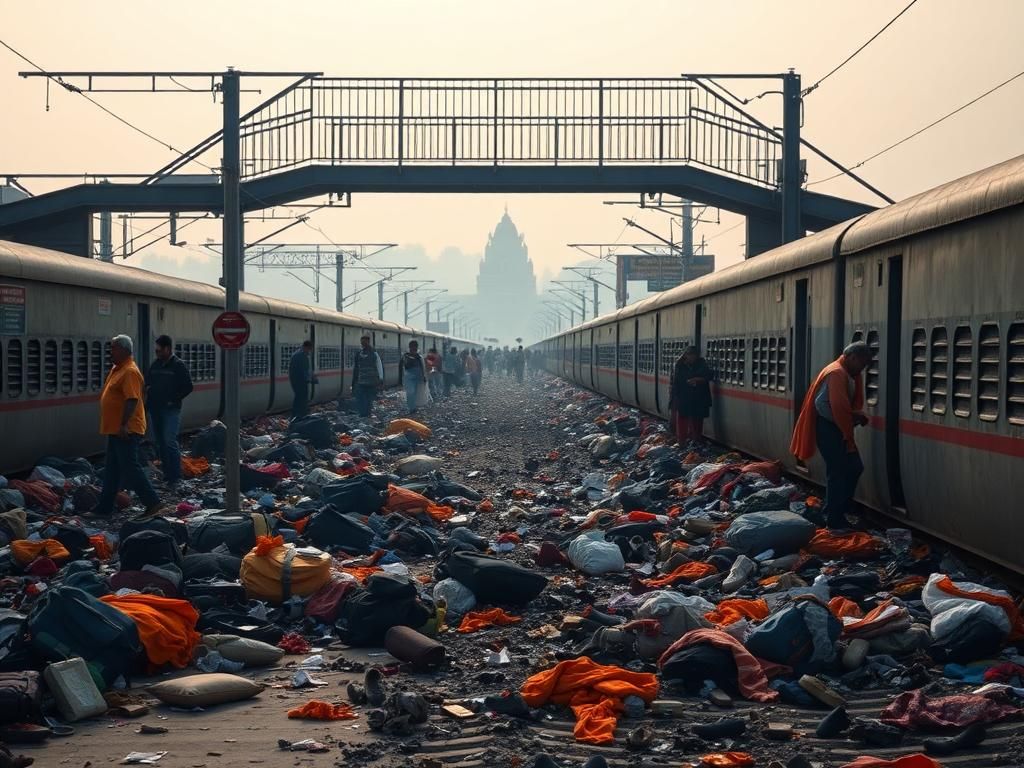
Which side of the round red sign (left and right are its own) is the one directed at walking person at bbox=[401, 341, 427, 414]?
back

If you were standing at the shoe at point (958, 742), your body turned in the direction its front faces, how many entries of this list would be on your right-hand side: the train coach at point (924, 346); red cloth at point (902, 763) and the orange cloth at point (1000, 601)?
2

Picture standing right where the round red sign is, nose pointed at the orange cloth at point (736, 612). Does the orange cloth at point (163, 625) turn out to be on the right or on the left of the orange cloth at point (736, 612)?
right

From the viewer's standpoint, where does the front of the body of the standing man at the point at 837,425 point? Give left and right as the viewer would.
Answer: facing to the right of the viewer

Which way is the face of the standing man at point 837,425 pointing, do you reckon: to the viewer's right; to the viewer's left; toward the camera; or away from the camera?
to the viewer's right

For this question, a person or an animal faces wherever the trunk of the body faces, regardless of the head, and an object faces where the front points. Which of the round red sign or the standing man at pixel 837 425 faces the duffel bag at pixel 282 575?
the round red sign

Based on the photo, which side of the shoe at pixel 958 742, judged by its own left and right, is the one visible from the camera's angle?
left

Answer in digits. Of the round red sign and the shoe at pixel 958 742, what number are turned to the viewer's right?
0

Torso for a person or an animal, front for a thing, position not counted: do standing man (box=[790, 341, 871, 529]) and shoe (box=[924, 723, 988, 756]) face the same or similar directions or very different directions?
very different directions

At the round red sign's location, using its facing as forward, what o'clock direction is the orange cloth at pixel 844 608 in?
The orange cloth is roughly at 11 o'clock from the round red sign.

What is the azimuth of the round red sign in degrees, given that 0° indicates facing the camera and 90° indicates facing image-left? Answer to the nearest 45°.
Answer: approximately 0°

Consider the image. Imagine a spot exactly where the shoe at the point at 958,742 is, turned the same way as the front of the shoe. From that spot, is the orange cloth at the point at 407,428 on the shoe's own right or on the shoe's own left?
on the shoe's own right

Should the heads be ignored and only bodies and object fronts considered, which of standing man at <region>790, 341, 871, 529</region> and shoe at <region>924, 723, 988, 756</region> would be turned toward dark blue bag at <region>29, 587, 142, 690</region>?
the shoe

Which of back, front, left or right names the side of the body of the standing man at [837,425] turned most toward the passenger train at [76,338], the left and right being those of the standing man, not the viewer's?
back
